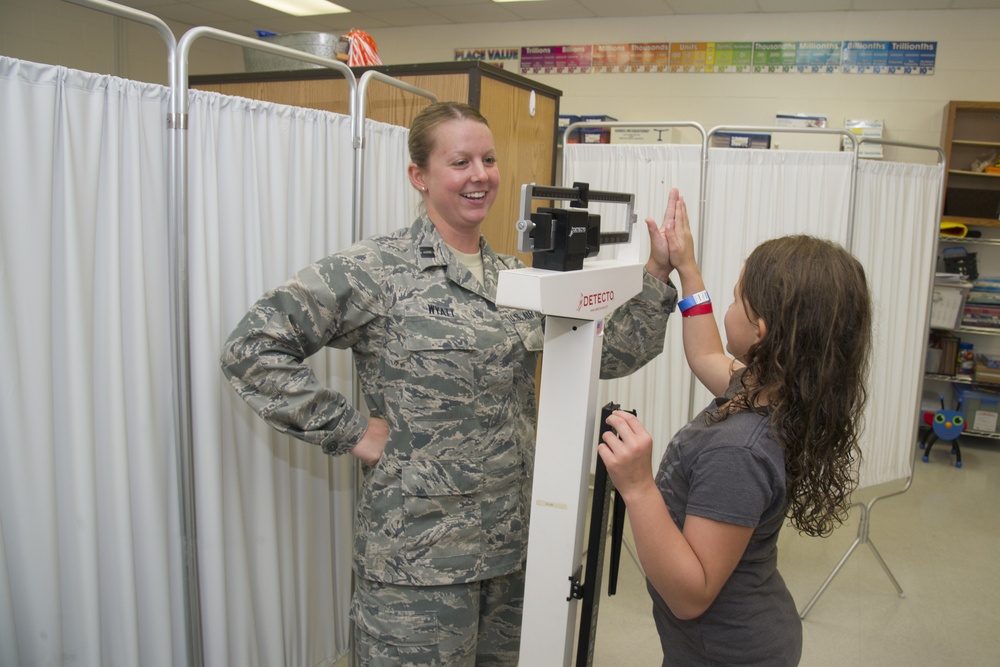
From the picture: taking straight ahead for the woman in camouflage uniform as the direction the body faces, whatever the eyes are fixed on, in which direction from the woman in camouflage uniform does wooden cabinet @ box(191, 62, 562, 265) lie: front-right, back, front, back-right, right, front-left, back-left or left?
back-left

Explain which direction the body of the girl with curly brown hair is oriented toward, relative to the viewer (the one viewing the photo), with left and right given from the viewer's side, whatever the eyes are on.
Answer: facing to the left of the viewer

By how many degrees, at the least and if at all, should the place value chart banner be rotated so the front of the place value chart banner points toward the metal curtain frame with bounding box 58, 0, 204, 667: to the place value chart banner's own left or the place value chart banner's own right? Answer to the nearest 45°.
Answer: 0° — it already faces it

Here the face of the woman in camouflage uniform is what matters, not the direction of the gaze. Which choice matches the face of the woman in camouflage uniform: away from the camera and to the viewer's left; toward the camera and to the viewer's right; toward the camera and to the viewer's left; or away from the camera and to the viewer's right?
toward the camera and to the viewer's right

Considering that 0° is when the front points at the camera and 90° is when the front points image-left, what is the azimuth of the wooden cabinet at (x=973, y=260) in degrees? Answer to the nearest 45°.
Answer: approximately 0°

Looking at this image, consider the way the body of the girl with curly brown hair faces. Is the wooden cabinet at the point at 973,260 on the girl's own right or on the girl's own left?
on the girl's own right

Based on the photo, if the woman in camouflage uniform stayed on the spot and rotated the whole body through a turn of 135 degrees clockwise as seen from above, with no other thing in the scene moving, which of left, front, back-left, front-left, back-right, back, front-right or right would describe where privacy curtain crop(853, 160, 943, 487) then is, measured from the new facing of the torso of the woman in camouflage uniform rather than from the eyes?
back-right
